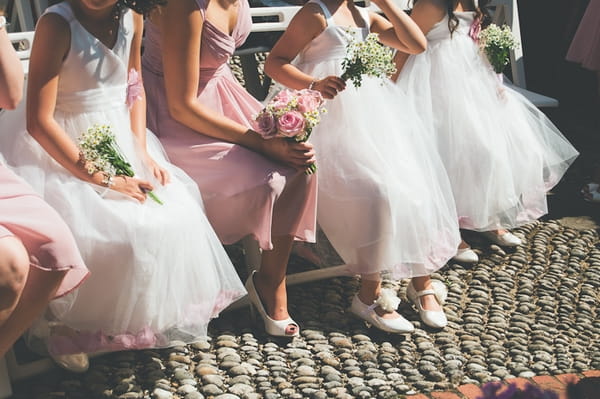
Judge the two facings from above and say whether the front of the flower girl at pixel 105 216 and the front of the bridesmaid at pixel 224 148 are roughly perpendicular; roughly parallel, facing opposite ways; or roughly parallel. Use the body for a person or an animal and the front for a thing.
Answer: roughly parallel

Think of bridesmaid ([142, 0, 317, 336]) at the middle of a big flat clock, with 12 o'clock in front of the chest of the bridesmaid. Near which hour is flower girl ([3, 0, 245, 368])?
The flower girl is roughly at 3 o'clock from the bridesmaid.

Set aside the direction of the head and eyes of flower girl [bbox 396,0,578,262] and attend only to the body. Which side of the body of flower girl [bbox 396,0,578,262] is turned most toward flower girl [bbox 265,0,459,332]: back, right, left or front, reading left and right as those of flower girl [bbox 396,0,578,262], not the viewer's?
right

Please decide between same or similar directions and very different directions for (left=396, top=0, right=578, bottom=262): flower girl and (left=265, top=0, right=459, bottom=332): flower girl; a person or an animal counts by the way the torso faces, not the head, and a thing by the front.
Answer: same or similar directions

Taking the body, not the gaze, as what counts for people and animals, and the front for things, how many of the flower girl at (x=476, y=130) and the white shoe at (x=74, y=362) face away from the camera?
0
